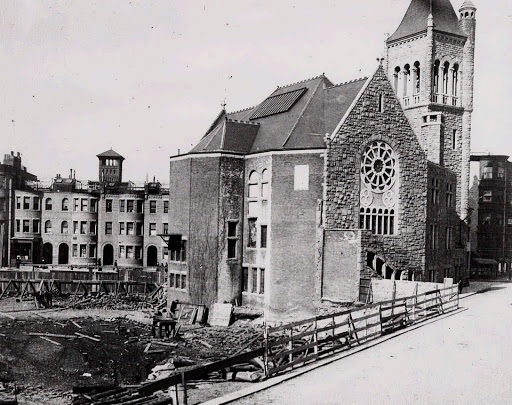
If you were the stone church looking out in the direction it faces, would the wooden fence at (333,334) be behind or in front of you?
in front

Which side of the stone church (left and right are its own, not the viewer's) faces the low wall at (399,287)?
front

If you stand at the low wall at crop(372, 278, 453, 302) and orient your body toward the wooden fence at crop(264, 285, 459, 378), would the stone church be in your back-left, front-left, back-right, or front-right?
back-right

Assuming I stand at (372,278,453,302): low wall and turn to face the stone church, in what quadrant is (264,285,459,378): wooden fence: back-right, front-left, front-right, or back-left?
back-left
